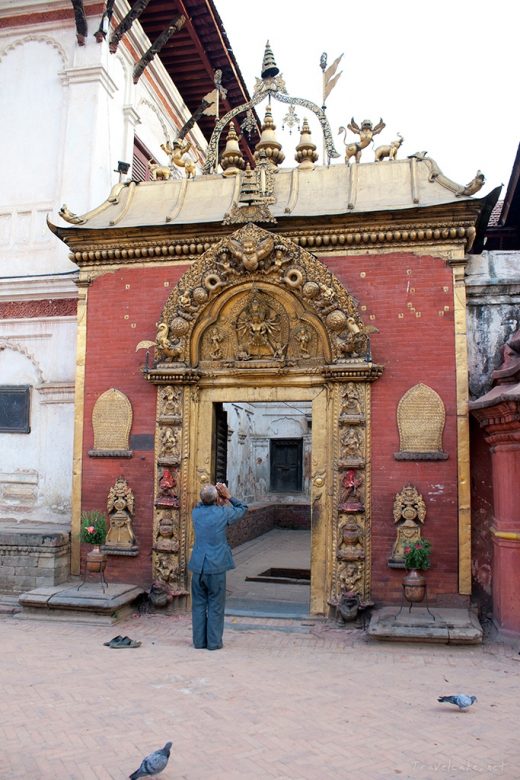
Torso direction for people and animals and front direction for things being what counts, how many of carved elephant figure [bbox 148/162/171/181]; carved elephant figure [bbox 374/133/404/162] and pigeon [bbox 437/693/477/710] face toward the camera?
0

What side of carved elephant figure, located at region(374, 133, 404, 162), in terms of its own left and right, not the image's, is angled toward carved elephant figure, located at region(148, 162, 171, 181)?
back

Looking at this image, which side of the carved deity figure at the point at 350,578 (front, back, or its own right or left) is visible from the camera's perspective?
front

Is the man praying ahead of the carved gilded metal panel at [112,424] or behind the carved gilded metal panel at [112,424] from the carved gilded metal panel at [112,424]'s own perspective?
ahead

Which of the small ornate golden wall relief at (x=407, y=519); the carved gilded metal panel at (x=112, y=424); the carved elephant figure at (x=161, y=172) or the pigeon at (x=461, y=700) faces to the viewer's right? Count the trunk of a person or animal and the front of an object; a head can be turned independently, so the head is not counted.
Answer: the pigeon

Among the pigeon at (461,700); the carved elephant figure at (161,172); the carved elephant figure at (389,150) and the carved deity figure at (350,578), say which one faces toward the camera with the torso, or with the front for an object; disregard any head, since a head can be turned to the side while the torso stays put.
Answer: the carved deity figure

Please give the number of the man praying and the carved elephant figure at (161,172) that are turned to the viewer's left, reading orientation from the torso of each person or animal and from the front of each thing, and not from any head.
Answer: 1

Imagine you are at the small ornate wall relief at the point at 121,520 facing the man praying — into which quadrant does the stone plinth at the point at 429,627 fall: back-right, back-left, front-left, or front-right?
front-left

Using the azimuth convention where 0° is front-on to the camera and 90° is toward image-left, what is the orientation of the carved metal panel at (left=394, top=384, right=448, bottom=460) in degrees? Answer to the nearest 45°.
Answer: approximately 0°

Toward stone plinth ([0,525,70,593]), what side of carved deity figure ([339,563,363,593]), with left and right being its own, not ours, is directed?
right

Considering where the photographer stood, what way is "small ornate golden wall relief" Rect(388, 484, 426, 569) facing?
facing the viewer

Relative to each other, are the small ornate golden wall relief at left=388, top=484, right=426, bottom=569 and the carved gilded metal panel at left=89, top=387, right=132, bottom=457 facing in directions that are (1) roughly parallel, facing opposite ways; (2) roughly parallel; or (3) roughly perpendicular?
roughly parallel

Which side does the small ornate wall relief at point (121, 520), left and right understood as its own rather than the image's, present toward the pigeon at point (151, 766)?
front

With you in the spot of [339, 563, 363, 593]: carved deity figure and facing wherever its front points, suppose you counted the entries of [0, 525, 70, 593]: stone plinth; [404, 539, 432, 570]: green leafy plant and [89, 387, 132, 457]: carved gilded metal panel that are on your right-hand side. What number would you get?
2
